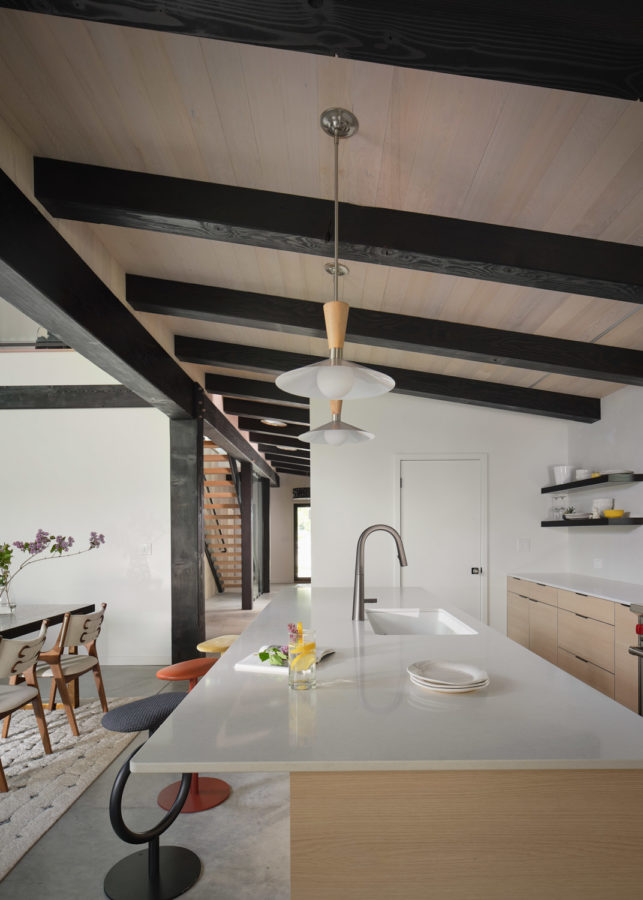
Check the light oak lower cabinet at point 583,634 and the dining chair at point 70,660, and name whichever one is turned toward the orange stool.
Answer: the light oak lower cabinet

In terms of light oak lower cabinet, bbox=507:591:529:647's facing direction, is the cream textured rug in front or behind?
in front

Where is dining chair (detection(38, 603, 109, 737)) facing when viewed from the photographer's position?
facing away from the viewer and to the left of the viewer

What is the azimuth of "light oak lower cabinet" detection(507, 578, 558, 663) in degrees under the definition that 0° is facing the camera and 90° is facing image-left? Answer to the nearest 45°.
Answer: approximately 45°

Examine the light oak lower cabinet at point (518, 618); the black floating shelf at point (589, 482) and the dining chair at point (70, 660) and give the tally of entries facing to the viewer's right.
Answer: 0

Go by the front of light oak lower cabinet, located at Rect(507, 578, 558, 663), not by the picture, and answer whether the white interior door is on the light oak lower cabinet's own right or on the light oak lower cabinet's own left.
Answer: on the light oak lower cabinet's own right

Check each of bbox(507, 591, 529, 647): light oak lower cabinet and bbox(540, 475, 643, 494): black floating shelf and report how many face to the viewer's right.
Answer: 0

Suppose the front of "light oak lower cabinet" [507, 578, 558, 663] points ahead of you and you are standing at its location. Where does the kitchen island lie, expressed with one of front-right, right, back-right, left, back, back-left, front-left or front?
front-left

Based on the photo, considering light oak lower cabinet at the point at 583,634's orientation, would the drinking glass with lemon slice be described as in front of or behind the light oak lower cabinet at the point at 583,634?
in front

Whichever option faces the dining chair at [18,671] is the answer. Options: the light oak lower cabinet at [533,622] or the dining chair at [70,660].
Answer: the light oak lower cabinet

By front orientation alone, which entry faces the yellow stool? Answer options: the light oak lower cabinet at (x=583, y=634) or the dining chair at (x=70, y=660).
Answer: the light oak lower cabinet

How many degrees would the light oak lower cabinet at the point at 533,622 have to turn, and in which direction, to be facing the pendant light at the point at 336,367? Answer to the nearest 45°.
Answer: approximately 45° to its left

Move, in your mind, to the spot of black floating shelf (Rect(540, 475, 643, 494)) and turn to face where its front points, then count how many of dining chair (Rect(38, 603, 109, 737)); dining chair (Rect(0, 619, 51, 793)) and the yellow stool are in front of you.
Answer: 3

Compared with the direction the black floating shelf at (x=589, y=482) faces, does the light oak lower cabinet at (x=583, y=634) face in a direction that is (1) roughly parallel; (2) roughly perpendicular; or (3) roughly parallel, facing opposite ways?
roughly parallel
